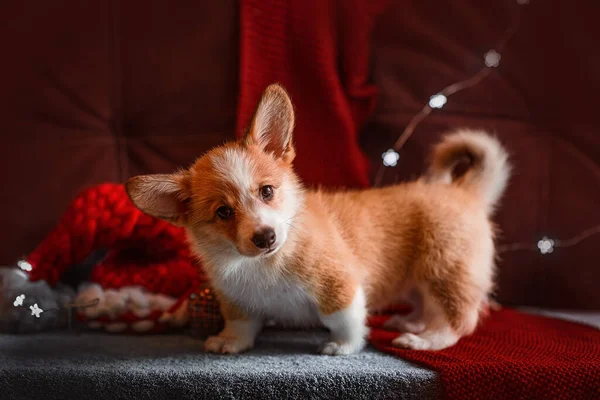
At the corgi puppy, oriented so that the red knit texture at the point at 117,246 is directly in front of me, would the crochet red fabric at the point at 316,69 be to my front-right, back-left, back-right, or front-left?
front-right

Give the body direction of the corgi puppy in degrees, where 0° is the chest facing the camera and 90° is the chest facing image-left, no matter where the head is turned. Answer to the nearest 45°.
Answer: approximately 45°

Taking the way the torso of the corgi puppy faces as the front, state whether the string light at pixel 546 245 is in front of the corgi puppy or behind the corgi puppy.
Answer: behind

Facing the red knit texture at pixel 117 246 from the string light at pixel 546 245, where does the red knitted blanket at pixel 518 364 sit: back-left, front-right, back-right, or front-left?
front-left
